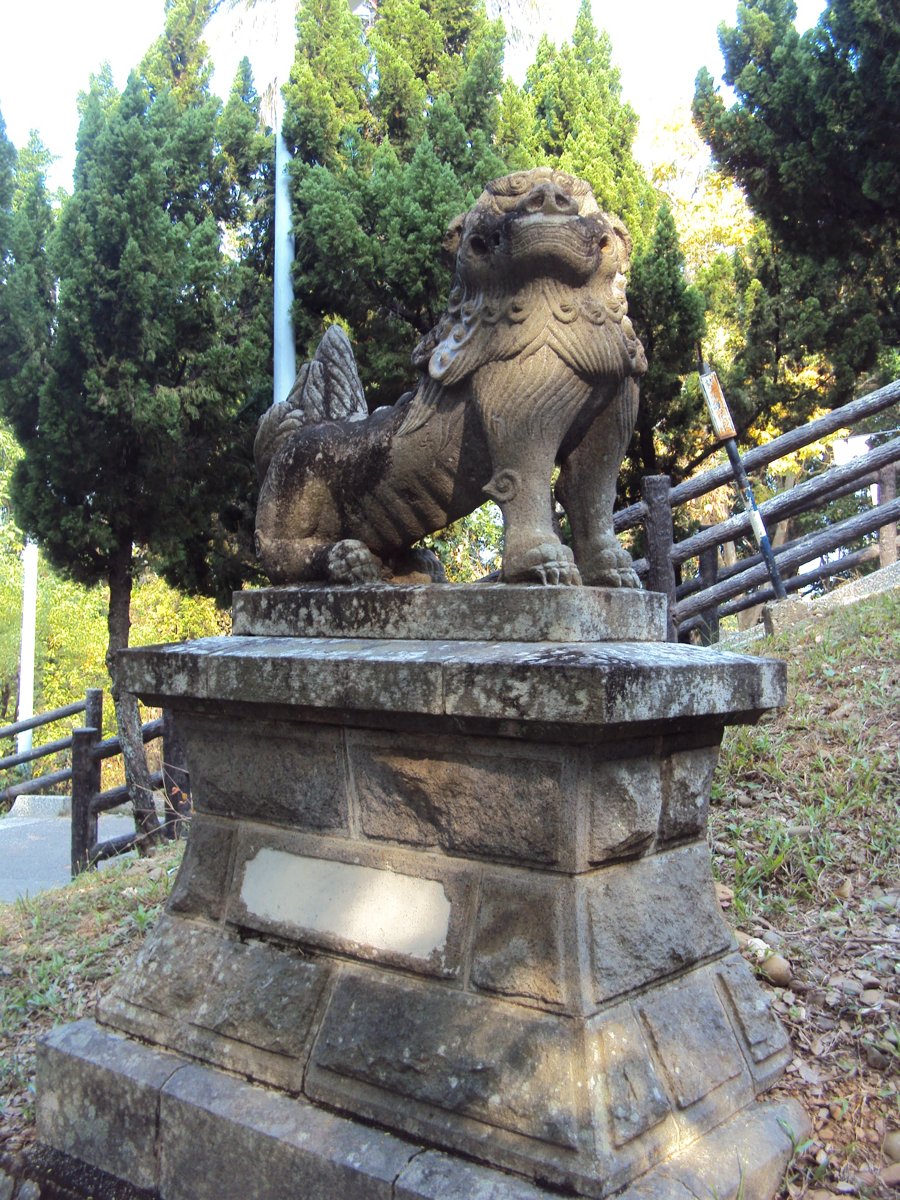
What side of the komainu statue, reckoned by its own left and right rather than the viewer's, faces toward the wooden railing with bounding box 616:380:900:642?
left

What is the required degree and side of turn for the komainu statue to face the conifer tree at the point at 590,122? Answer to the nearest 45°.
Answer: approximately 135° to its left

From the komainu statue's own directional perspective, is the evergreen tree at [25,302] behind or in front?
behind

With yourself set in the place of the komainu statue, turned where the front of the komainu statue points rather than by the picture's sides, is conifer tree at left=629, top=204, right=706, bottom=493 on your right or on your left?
on your left

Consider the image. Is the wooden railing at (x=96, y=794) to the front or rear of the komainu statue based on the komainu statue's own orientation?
to the rear

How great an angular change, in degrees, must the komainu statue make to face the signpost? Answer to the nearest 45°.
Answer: approximately 90° to its left

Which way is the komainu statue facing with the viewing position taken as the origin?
facing the viewer and to the right of the viewer

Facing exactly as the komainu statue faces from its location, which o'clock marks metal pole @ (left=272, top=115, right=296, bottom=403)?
The metal pole is roughly at 7 o'clock from the komainu statue.

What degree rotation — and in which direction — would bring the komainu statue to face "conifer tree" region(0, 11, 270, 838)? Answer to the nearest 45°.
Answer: approximately 180°
